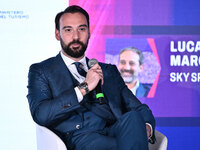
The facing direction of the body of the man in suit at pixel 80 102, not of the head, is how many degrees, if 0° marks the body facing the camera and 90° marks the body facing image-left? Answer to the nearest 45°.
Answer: approximately 315°
